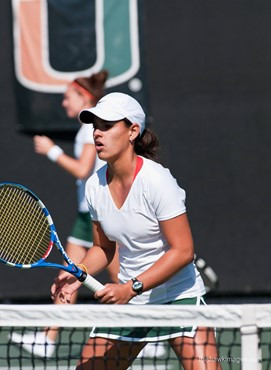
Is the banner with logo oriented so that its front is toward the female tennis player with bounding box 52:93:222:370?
yes

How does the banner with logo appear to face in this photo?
toward the camera

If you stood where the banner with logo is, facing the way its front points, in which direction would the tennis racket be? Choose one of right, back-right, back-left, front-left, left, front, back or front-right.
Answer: front

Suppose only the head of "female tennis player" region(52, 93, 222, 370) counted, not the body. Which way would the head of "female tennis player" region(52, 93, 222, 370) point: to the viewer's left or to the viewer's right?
to the viewer's left

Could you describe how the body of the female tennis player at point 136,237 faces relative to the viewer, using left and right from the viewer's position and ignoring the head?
facing the viewer and to the left of the viewer

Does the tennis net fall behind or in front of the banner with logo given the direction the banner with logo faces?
in front

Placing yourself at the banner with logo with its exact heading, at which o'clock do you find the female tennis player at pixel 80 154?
The female tennis player is roughly at 12 o'clock from the banner with logo.
